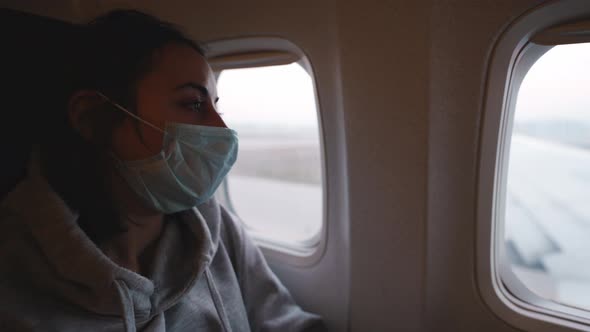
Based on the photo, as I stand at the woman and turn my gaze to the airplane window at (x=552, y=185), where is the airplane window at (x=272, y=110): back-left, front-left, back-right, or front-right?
front-left

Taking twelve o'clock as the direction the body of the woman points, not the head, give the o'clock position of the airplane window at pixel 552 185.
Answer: The airplane window is roughly at 10 o'clock from the woman.

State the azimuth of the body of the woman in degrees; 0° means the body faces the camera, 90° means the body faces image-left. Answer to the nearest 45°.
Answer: approximately 315°

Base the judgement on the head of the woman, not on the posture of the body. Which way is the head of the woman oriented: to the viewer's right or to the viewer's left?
to the viewer's right

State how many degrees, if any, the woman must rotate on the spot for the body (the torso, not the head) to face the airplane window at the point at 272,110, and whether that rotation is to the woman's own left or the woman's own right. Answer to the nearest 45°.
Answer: approximately 90° to the woman's own left
